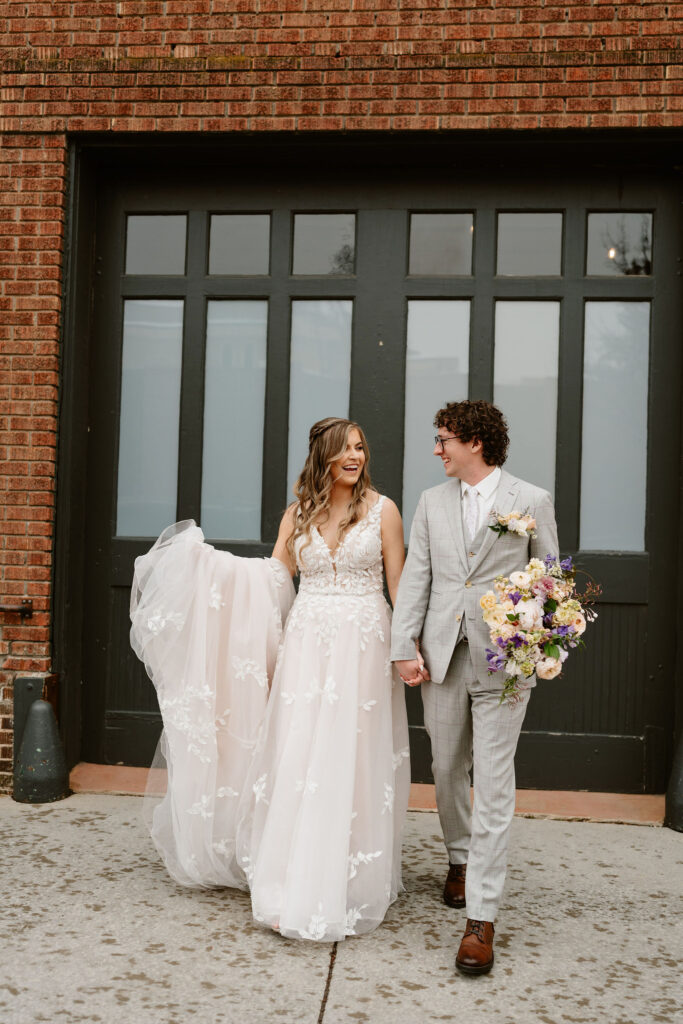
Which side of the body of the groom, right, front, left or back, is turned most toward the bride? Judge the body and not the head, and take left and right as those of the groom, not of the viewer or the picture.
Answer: right

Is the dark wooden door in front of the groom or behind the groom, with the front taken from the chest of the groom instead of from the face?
behind

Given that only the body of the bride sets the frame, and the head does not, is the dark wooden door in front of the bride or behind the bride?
behind

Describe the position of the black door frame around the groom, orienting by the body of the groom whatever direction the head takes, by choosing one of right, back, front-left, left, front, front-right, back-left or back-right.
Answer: back

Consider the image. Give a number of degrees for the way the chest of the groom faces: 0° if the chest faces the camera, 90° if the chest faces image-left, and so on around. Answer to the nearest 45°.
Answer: approximately 0°

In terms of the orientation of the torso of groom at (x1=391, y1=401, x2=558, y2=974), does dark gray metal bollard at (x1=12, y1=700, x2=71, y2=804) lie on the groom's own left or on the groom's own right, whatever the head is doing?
on the groom's own right

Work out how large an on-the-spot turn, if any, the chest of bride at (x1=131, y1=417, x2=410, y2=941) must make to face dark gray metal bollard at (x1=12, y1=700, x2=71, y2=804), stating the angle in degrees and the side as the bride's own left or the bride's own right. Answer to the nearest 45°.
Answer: approximately 135° to the bride's own right
